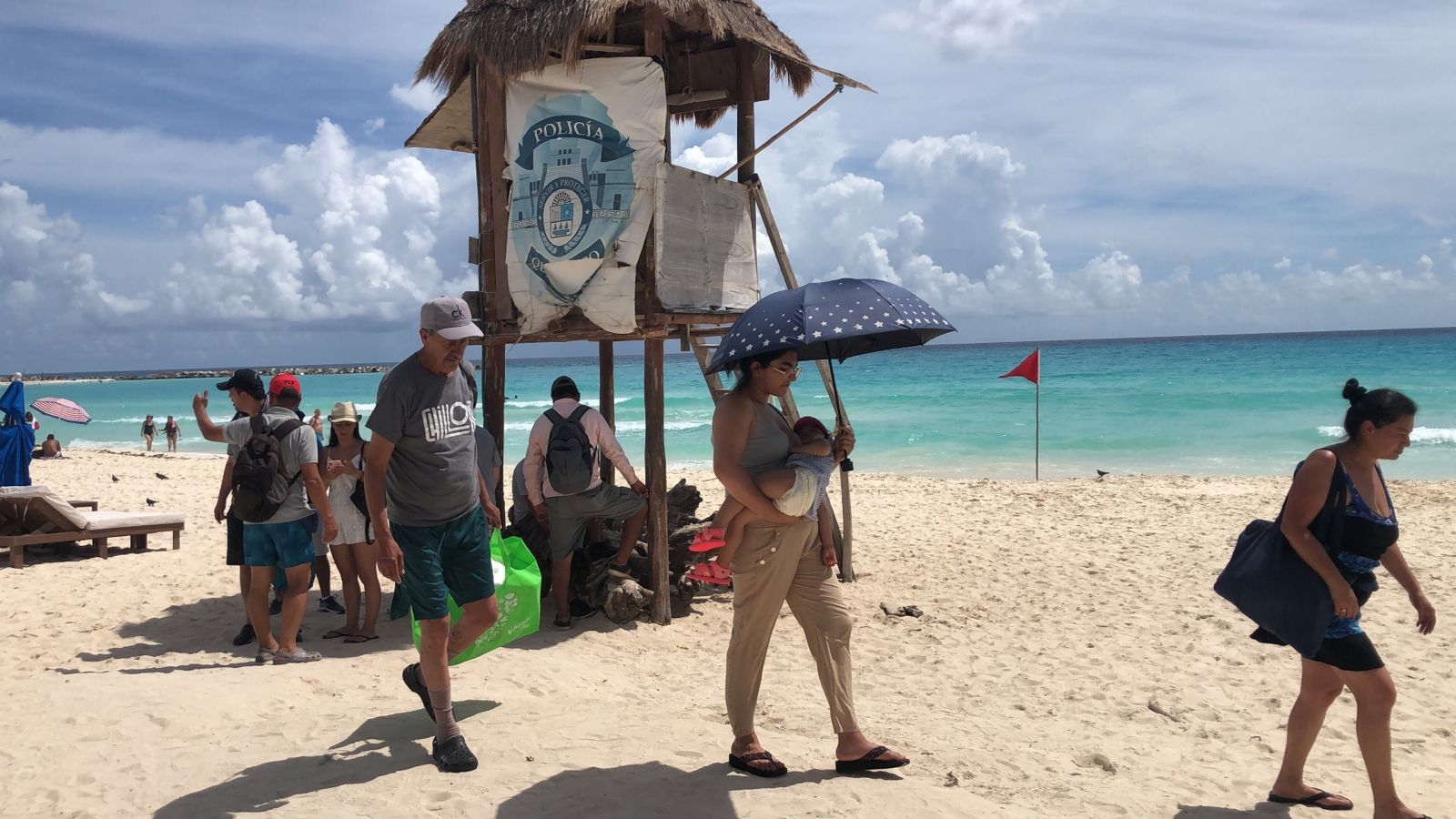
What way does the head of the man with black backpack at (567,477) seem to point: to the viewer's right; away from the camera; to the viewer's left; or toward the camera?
away from the camera

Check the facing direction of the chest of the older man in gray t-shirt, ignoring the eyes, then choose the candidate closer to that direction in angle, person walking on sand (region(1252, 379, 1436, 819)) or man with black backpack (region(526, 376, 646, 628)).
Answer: the person walking on sand

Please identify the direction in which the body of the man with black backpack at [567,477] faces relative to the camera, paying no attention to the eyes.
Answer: away from the camera

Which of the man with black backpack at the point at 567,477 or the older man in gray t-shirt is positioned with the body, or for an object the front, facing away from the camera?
the man with black backpack

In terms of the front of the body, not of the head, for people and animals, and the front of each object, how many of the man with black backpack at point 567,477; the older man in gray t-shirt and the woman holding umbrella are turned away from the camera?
1

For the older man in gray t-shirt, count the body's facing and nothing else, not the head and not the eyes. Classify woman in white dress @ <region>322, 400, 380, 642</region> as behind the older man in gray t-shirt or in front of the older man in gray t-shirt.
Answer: behind

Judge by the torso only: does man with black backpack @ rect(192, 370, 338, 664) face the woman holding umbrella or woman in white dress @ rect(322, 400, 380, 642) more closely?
the woman in white dress

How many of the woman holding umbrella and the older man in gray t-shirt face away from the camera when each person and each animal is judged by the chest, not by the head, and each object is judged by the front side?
0

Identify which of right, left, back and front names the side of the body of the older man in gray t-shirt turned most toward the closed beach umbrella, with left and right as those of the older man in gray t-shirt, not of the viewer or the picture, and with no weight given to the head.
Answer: back

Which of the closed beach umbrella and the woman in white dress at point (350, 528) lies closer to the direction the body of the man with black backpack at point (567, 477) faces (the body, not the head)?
the closed beach umbrella

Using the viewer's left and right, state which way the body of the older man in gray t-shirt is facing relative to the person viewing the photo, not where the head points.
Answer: facing the viewer and to the right of the viewer

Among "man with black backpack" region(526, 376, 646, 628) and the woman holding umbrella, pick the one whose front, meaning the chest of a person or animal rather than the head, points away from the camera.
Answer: the man with black backpack

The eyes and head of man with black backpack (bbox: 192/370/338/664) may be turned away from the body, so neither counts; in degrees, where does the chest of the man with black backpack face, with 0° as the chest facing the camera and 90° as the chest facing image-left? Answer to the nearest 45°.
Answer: approximately 225°
